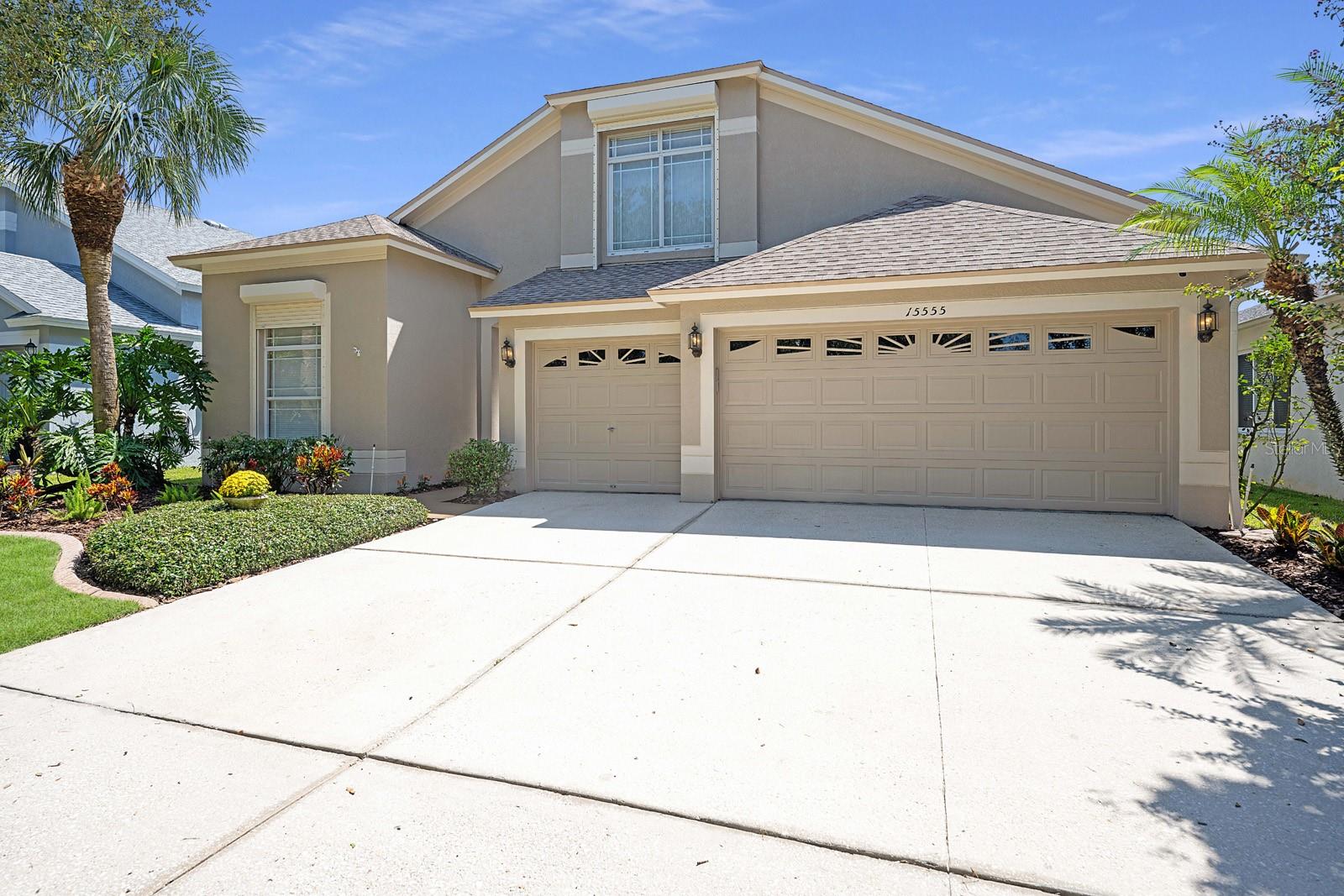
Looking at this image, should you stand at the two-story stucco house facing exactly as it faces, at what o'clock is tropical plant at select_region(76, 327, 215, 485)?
The tropical plant is roughly at 3 o'clock from the two-story stucco house.

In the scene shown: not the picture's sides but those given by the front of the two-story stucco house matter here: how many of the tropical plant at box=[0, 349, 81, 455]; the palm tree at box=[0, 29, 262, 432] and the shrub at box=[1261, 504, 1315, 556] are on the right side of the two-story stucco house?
2

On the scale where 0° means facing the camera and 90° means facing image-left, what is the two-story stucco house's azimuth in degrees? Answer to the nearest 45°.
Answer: approximately 0°

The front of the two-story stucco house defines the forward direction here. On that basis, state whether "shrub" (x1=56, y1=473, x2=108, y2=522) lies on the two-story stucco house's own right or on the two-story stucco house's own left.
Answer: on the two-story stucco house's own right

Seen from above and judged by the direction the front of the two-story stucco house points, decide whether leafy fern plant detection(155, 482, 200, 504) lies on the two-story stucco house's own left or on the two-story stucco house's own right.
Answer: on the two-story stucco house's own right

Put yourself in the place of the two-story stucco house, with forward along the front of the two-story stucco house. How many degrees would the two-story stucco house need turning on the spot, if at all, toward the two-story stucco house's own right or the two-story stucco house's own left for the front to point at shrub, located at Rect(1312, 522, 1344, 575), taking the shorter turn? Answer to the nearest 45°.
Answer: approximately 45° to the two-story stucco house's own left

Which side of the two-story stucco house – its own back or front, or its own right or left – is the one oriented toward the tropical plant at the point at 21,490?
right

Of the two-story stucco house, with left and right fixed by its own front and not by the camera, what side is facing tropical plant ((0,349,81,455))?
right

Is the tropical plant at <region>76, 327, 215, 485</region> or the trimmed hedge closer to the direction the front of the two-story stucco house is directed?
the trimmed hedge

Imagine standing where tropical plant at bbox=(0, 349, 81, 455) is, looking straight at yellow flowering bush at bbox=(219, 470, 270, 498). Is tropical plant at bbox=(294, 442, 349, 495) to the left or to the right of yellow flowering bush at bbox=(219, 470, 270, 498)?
left

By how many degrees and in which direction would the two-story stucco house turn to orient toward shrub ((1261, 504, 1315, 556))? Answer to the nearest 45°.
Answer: approximately 45° to its left
